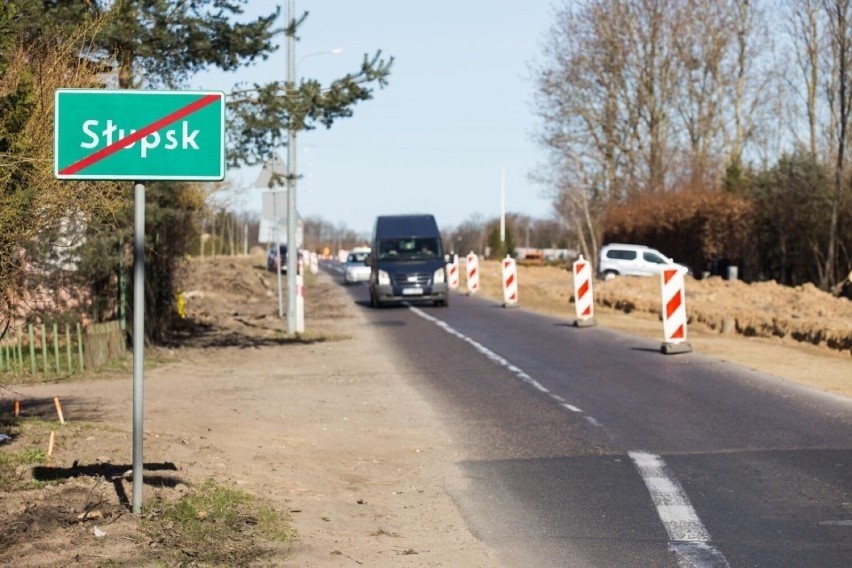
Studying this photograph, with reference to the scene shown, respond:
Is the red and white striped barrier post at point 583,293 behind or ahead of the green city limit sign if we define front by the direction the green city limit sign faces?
behind

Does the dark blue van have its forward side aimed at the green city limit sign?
yes

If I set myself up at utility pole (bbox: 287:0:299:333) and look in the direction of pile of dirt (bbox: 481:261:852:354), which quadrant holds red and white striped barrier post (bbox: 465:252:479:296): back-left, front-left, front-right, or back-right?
front-left

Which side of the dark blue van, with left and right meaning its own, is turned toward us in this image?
front

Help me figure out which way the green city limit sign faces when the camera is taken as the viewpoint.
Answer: facing the viewer

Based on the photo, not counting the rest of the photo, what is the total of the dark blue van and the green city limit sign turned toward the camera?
2

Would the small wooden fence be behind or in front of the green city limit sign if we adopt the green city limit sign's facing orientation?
behind

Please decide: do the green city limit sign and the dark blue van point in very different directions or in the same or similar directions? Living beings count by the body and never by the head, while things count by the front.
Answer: same or similar directions

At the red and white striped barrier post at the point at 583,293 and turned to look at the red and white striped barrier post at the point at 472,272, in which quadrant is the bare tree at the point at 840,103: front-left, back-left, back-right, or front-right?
front-right
